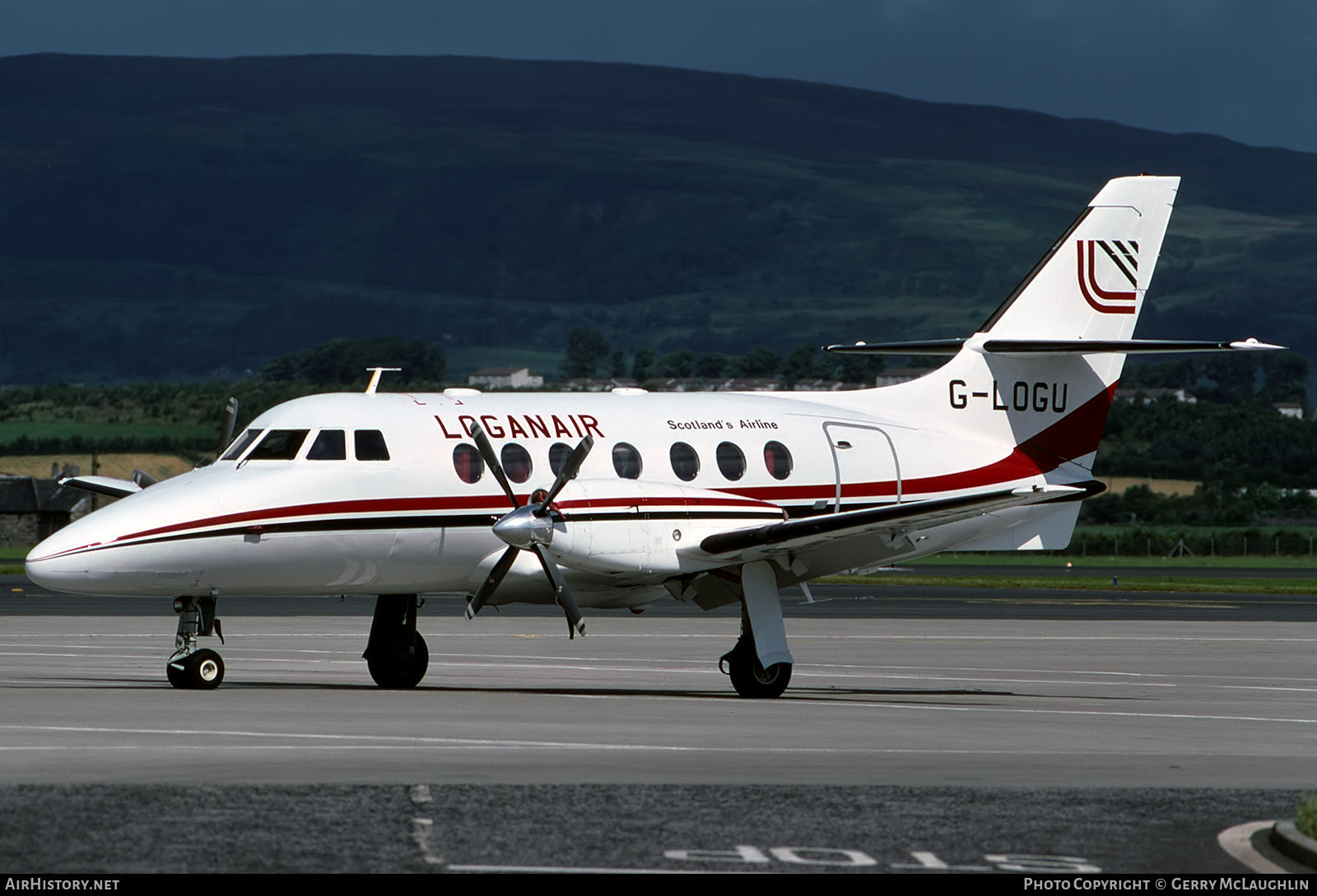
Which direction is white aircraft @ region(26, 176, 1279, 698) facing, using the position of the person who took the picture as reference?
facing the viewer and to the left of the viewer
